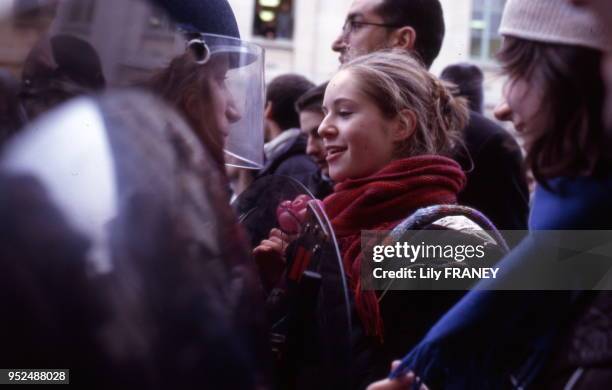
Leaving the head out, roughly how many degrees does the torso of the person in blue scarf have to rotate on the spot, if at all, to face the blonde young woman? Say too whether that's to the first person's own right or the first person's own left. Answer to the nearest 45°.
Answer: approximately 45° to the first person's own right

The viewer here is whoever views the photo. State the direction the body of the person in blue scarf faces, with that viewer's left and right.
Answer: facing to the left of the viewer

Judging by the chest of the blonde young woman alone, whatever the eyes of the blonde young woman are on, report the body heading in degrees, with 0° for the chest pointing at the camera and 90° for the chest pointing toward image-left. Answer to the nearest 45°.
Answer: approximately 90°

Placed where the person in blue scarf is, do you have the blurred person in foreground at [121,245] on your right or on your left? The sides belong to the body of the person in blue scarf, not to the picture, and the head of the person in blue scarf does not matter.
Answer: on your left

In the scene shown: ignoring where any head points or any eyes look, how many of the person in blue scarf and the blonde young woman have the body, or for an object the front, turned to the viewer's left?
2

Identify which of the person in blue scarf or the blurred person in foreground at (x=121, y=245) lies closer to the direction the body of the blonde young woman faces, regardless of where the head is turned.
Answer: the blurred person in foreground

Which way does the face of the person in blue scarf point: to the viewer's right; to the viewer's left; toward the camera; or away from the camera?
to the viewer's left
